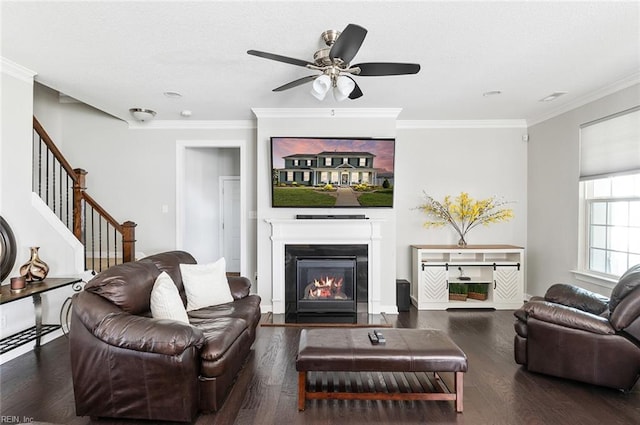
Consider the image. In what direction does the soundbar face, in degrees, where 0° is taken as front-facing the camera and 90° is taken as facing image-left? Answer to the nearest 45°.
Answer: approximately 0°

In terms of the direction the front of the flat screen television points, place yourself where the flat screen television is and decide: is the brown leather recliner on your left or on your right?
on your left

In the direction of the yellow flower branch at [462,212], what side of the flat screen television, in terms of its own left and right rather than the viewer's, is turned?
left

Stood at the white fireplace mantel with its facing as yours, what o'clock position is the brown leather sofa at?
The brown leather sofa is roughly at 1 o'clock from the white fireplace mantel.

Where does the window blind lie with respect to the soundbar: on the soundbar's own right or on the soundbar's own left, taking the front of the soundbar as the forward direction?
on the soundbar's own left

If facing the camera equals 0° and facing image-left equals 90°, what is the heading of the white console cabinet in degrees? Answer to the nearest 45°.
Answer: approximately 0°
